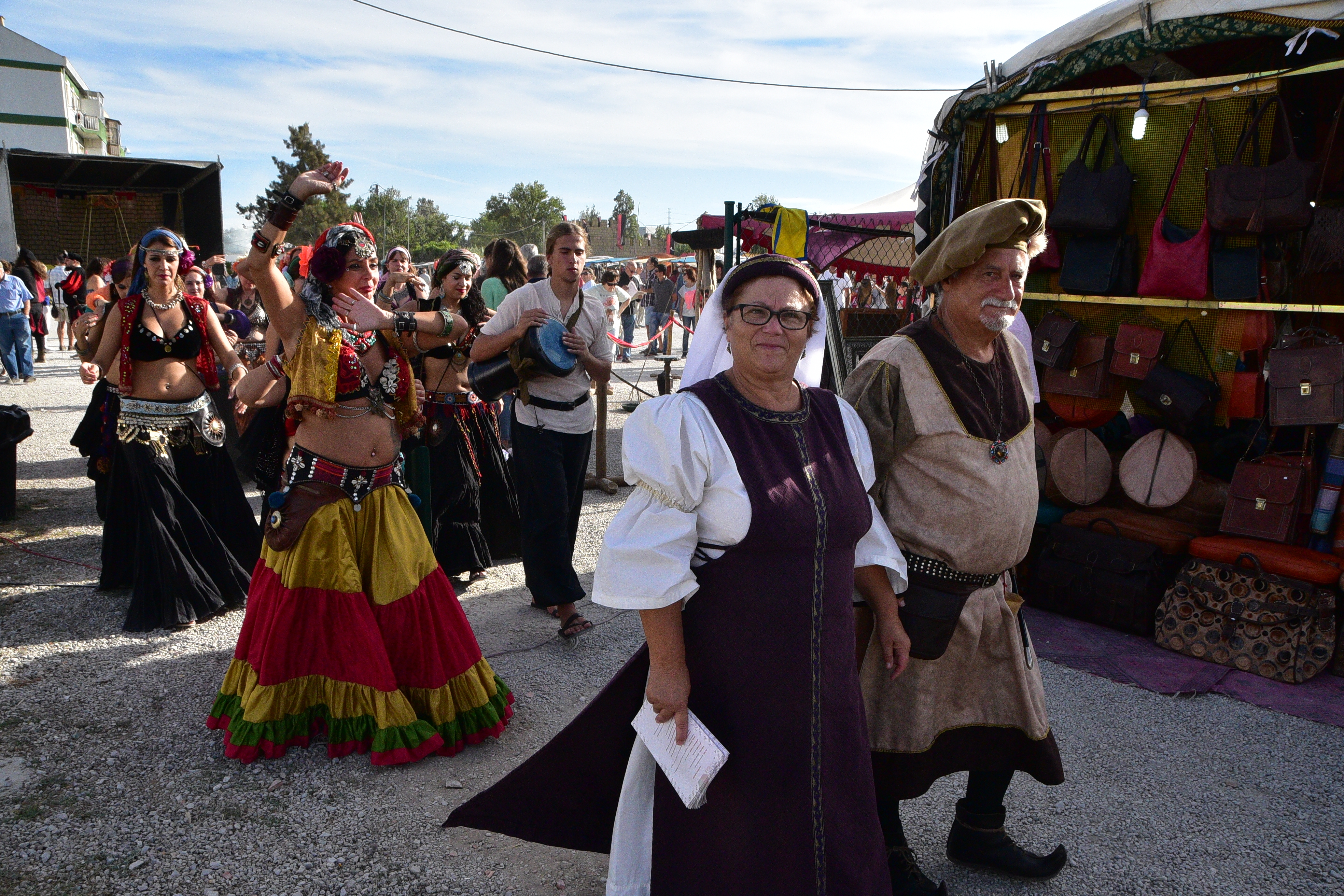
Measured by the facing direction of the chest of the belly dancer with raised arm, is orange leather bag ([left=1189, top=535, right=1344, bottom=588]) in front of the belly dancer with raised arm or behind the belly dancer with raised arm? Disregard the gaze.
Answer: in front

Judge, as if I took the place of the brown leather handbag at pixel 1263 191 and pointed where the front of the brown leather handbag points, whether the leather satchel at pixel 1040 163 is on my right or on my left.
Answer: on my right

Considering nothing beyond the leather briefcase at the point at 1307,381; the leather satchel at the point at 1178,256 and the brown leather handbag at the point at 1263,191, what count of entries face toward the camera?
3

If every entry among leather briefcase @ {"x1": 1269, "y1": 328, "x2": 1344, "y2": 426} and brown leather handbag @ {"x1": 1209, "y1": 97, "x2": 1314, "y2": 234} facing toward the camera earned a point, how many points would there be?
2

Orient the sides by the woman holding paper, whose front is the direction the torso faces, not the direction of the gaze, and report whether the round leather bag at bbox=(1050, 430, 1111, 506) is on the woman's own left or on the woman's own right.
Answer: on the woman's own left

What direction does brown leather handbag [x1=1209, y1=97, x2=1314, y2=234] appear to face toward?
toward the camera

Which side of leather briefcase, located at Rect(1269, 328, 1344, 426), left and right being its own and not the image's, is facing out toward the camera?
front

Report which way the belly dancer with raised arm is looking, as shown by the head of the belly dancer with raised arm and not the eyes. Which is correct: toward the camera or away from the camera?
toward the camera

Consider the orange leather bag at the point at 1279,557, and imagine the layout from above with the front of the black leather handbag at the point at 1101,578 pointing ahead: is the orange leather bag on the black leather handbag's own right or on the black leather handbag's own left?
on the black leather handbag's own left

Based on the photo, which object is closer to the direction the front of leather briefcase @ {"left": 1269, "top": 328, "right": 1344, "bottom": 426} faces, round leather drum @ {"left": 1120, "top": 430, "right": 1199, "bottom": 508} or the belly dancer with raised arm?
the belly dancer with raised arm

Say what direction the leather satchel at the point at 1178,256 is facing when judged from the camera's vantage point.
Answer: facing the viewer

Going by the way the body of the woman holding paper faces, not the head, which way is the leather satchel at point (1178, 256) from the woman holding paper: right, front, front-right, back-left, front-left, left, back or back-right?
left

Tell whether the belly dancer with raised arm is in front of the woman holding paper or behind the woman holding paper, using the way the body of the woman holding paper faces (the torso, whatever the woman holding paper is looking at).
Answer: behind

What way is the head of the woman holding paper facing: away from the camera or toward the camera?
toward the camera
